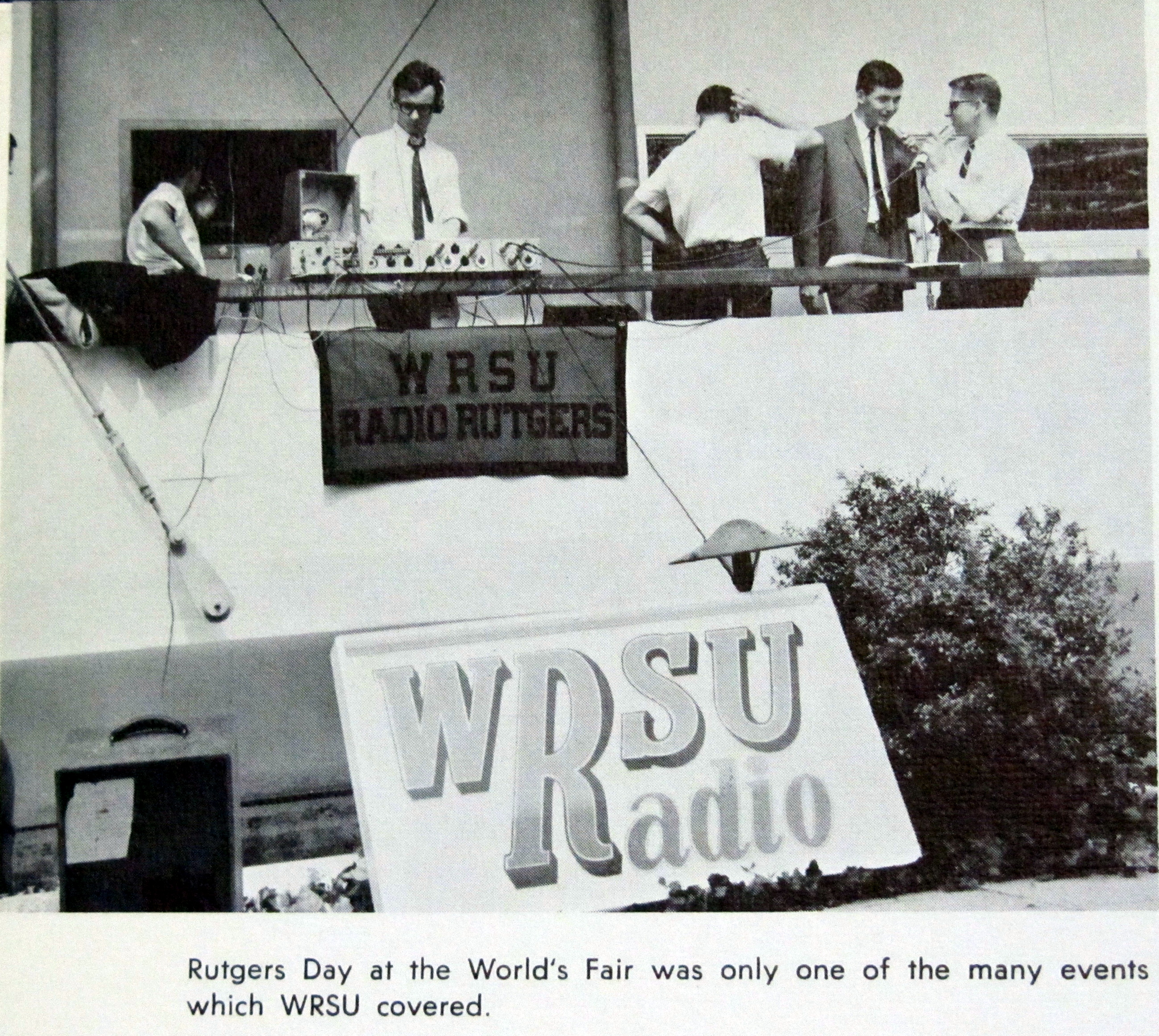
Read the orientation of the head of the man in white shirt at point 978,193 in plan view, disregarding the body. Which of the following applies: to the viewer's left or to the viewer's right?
to the viewer's left

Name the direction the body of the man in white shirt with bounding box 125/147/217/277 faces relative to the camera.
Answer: to the viewer's right

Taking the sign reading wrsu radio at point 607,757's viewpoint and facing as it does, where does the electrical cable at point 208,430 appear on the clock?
The electrical cable is roughly at 3 o'clock from the sign reading wrsu radio.

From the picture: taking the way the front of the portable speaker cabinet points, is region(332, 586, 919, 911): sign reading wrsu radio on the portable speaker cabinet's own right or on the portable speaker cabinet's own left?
on the portable speaker cabinet's own left

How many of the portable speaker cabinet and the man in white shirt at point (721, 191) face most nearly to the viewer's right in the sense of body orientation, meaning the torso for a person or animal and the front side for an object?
0

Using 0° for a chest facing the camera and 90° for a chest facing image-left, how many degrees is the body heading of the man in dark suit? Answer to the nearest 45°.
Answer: approximately 315°

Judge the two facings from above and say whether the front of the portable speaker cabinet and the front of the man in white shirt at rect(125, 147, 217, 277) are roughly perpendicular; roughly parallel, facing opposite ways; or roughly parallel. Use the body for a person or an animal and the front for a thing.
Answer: roughly perpendicular

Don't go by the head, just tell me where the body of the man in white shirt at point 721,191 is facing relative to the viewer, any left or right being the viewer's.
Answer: facing away from the viewer

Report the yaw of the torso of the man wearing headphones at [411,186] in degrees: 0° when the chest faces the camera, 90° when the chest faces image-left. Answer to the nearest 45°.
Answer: approximately 0°

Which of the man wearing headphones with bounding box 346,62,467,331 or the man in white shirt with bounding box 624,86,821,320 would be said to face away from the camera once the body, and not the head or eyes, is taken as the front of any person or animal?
the man in white shirt
